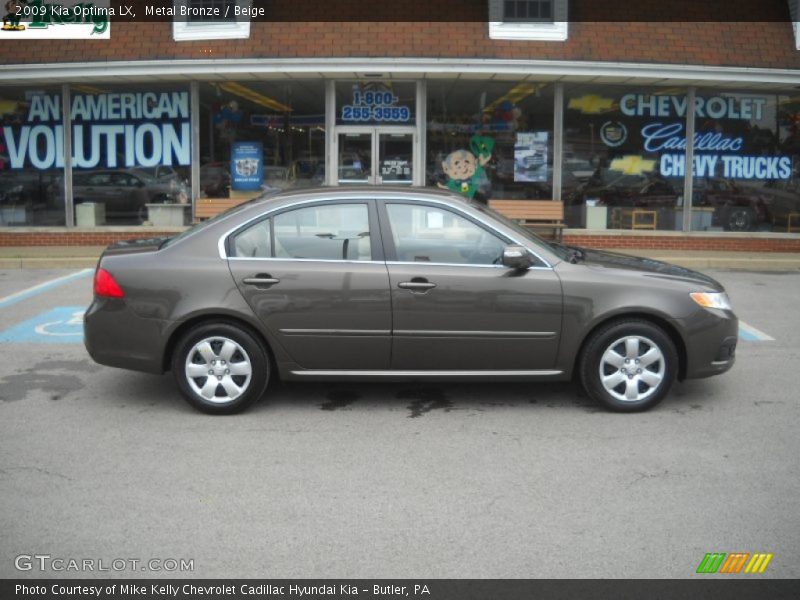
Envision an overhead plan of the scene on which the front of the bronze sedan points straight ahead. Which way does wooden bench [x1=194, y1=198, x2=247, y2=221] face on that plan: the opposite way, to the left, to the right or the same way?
to the right

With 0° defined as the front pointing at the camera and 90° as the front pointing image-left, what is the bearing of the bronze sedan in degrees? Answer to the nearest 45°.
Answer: approximately 270°

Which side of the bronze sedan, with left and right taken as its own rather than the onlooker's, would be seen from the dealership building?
left

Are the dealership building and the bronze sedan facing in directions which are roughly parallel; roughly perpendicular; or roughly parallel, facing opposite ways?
roughly perpendicular

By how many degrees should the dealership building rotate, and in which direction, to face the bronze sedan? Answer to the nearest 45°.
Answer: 0° — it already faces it

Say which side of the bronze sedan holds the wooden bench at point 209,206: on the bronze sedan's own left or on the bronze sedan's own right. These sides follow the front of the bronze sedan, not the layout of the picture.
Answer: on the bronze sedan's own left

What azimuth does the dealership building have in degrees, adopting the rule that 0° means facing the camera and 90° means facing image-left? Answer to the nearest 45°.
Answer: approximately 0°

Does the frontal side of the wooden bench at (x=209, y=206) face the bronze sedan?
yes

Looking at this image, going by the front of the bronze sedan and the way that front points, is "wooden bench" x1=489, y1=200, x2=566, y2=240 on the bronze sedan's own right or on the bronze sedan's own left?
on the bronze sedan's own left
